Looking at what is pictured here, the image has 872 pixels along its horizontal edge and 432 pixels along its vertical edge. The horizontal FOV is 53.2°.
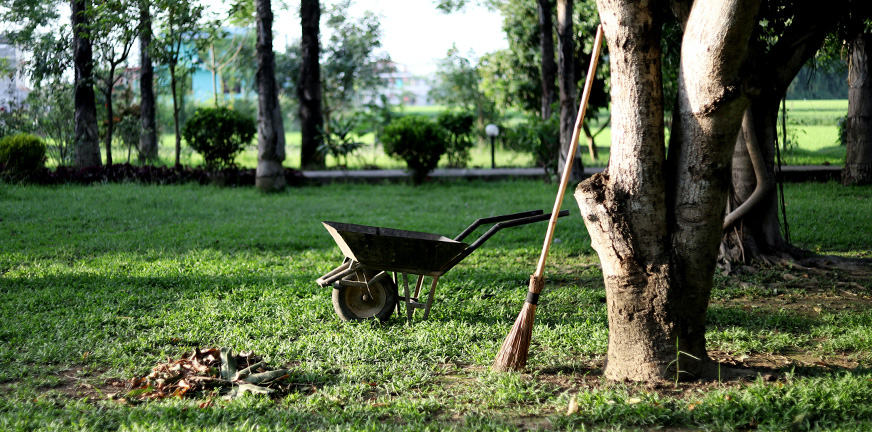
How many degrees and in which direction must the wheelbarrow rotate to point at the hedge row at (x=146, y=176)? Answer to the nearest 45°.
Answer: approximately 45° to its right

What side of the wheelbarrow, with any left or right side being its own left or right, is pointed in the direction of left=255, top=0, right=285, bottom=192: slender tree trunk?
right

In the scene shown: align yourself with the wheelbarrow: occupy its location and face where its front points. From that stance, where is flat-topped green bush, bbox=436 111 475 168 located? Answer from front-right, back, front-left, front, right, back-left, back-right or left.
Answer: right

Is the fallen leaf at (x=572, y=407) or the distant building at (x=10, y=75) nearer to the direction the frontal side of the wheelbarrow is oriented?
the distant building

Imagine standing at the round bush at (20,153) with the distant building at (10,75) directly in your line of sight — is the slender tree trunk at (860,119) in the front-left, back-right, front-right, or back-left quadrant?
back-right

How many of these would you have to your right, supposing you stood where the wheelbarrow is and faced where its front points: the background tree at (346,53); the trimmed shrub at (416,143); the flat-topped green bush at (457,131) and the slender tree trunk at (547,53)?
4

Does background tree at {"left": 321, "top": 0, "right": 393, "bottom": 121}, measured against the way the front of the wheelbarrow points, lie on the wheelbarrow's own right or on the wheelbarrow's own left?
on the wheelbarrow's own right

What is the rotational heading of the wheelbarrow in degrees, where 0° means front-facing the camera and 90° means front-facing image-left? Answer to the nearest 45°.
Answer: approximately 90°

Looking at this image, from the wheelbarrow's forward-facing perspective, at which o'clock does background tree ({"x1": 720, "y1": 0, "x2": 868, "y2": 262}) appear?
The background tree is roughly at 5 o'clock from the wheelbarrow.

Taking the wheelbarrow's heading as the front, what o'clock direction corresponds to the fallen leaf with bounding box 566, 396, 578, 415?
The fallen leaf is roughly at 8 o'clock from the wheelbarrow.

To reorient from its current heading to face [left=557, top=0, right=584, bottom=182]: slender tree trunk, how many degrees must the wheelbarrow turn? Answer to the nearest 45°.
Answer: approximately 90° to its right

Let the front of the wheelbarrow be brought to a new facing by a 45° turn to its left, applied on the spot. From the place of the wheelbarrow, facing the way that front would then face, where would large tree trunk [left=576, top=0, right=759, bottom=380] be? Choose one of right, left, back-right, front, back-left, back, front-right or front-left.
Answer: left

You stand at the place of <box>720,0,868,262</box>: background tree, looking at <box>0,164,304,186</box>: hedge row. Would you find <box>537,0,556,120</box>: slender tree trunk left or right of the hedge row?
right

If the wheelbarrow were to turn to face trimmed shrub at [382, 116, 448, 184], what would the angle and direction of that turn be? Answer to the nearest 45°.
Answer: approximately 90° to its right
